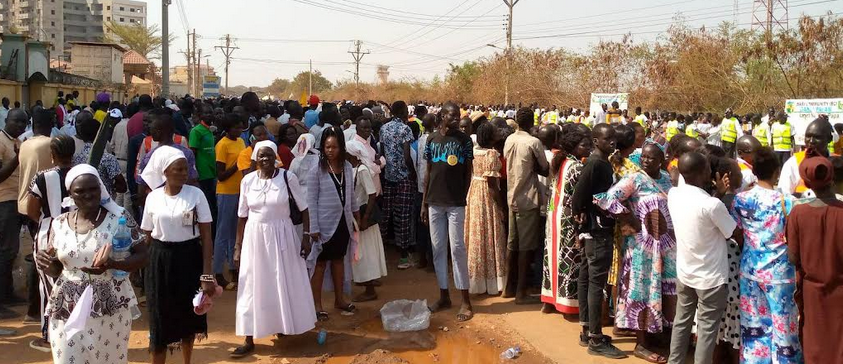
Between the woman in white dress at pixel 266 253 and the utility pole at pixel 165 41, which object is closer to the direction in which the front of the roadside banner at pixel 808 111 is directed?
the woman in white dress

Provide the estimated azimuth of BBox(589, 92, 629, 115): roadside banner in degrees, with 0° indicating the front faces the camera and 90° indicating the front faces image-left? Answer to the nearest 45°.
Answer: approximately 0°

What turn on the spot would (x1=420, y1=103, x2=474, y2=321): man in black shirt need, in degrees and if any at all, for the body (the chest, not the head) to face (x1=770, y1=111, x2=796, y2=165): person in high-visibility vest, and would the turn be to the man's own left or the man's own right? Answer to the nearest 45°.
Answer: approximately 135° to the man's own left

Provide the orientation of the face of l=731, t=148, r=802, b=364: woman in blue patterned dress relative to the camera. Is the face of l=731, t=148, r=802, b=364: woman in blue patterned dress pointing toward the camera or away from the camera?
away from the camera
